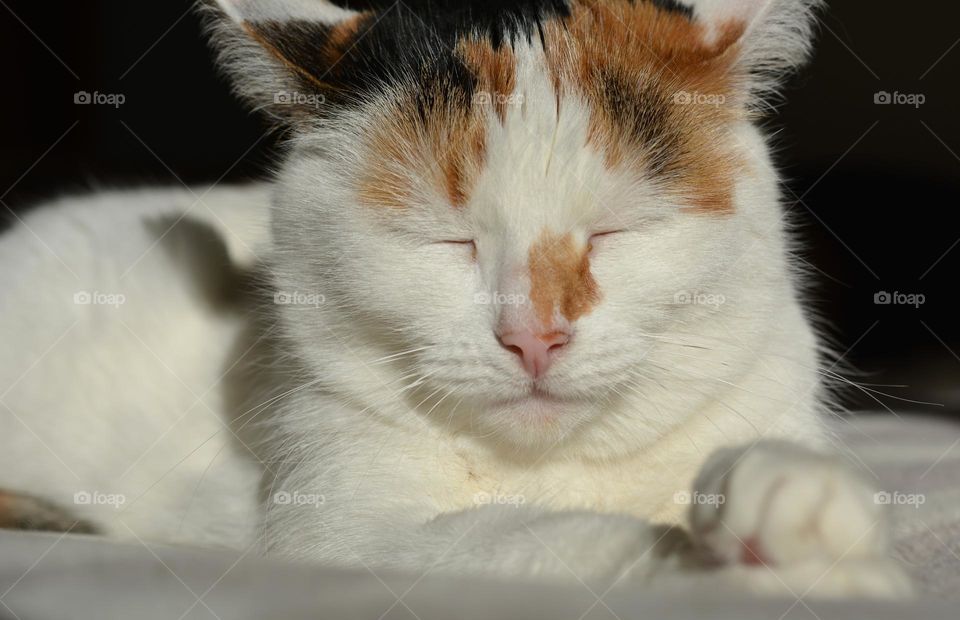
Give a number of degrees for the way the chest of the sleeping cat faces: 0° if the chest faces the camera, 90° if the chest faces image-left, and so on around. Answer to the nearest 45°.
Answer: approximately 315°
